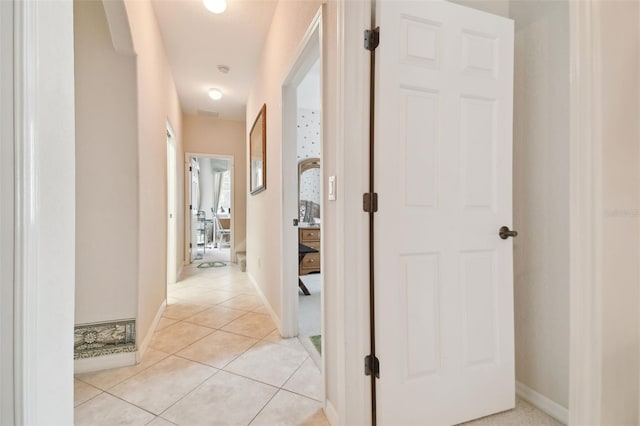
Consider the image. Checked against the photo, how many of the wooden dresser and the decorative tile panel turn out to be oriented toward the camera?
2

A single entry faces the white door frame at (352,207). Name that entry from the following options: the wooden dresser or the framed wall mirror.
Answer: the wooden dresser

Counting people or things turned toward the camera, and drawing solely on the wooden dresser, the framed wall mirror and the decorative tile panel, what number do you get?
2

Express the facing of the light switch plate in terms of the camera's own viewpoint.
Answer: facing the viewer and to the left of the viewer

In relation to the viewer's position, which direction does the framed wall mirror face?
facing to the left of the viewer

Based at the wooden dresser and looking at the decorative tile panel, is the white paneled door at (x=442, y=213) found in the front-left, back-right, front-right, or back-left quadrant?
front-left

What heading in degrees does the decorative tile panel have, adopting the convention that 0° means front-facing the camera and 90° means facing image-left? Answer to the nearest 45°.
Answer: approximately 0°

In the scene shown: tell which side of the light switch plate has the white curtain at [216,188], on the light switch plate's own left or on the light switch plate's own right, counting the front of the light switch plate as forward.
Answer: on the light switch plate's own right

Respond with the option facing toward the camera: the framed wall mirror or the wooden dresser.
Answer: the wooden dresser

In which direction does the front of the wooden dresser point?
toward the camera

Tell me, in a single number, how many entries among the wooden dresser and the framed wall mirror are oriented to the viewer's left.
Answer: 1

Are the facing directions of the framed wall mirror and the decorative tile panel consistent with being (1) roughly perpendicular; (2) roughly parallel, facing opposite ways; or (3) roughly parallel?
roughly perpendicular

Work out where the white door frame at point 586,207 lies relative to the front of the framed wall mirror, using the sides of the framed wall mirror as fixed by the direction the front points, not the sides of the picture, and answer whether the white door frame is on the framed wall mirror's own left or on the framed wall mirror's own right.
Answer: on the framed wall mirror's own left

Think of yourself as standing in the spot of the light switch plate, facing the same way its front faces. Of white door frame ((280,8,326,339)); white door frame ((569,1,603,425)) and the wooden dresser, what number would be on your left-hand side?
1

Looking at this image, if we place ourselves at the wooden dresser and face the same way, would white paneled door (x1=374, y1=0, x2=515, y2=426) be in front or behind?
in front

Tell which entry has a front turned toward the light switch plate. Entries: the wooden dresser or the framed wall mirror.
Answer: the wooden dresser

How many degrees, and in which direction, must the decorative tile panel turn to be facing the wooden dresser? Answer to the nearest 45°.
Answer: approximately 135° to its left
